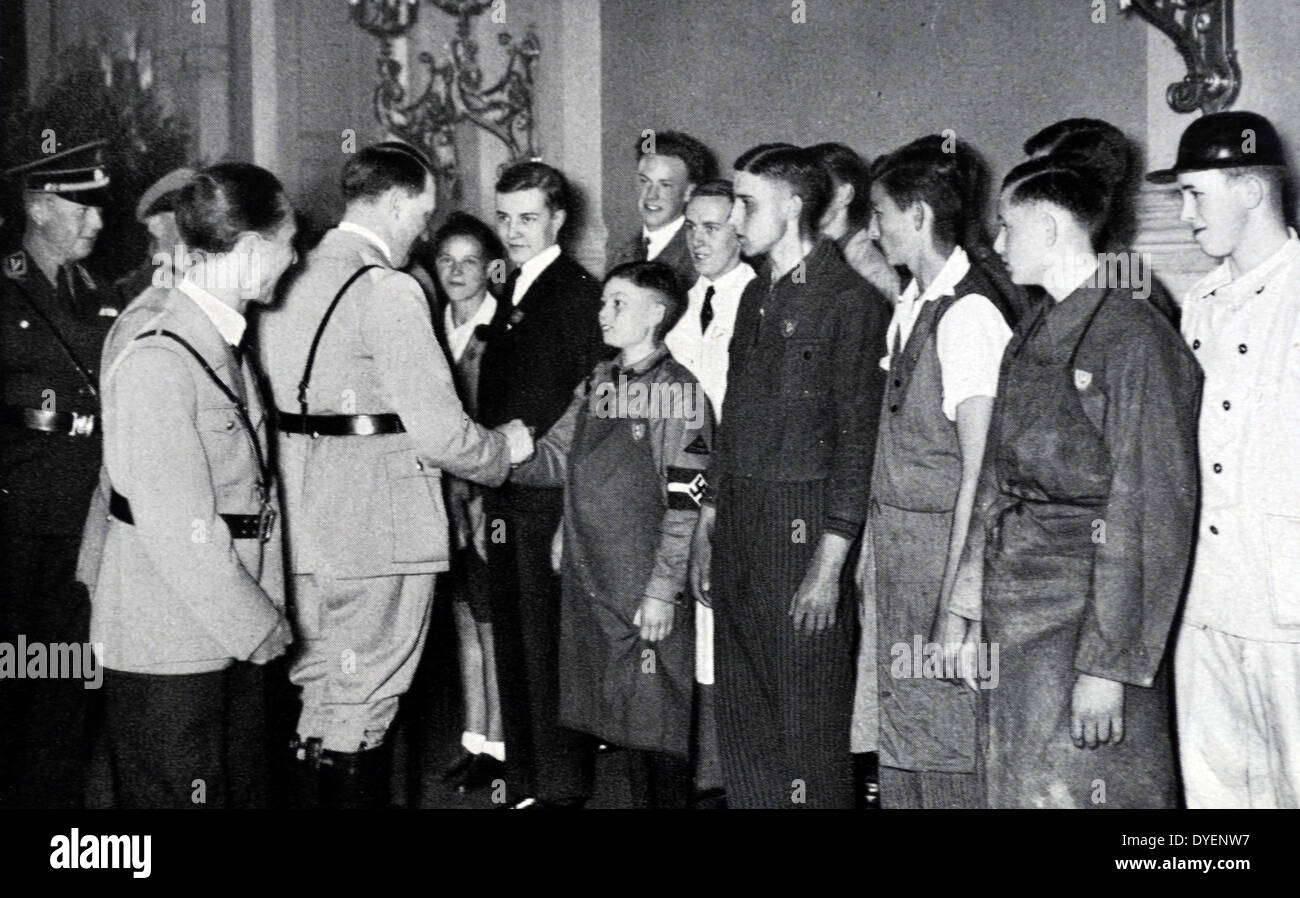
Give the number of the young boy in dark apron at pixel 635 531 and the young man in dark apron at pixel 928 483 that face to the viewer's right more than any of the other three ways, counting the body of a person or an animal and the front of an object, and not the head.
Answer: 0

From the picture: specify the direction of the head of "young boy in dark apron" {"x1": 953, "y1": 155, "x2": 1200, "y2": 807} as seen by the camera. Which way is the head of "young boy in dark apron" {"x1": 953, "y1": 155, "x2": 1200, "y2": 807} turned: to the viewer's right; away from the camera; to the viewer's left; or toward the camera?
to the viewer's left

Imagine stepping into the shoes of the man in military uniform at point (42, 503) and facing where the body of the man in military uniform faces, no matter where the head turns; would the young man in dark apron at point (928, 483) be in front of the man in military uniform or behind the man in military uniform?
in front

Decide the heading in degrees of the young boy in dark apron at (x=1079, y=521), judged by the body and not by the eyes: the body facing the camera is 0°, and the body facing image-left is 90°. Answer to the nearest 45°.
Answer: approximately 45°

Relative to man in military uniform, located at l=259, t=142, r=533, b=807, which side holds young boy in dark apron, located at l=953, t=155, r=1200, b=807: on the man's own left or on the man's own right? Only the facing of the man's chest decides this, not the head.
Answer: on the man's own right

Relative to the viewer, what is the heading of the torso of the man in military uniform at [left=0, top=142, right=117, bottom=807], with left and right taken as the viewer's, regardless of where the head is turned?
facing the viewer and to the right of the viewer

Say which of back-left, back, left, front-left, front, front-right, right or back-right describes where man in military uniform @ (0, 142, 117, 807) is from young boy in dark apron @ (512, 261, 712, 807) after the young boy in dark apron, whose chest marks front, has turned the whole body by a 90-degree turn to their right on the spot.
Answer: front-left

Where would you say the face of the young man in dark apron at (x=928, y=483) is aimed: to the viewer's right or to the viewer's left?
to the viewer's left

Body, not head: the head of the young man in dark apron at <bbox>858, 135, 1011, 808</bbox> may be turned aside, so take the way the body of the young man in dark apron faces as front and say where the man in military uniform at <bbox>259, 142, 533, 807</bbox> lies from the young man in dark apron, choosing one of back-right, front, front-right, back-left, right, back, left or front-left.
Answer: front-right

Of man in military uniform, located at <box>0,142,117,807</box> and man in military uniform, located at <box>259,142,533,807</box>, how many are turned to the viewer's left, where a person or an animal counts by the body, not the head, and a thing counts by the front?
0

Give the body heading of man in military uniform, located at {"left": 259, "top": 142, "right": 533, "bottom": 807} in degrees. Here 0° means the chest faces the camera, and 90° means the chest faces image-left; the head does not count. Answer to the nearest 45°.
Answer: approximately 225°

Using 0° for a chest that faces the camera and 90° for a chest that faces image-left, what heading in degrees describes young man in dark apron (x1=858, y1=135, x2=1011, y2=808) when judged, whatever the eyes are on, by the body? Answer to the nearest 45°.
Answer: approximately 45°

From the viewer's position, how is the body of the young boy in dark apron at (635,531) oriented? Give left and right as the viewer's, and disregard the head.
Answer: facing the viewer and to the left of the viewer
